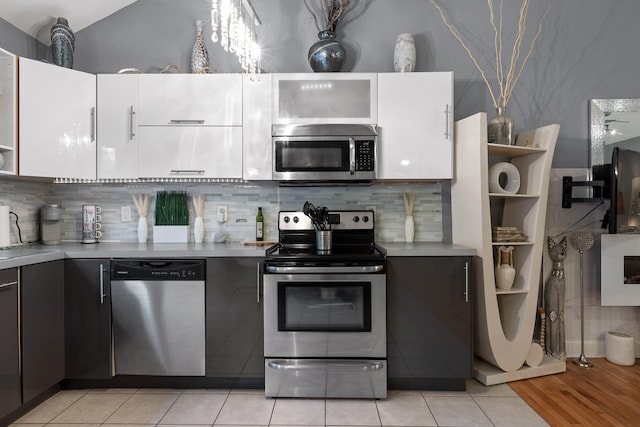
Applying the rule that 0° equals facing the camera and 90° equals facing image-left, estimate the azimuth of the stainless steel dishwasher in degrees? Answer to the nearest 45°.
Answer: approximately 0°

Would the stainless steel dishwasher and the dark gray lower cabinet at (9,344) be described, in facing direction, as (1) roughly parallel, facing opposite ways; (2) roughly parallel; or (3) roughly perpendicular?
roughly perpendicular

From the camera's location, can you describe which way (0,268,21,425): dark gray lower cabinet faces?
facing to the right of the viewer

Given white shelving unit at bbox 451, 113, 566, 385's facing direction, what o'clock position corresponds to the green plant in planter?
The green plant in planter is roughly at 4 o'clock from the white shelving unit.

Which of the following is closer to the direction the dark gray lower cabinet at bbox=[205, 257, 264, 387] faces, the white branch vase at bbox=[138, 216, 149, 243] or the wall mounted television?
the wall mounted television

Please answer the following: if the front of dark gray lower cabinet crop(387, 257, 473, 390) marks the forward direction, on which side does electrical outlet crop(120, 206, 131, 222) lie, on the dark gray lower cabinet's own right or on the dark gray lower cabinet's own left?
on the dark gray lower cabinet's own right

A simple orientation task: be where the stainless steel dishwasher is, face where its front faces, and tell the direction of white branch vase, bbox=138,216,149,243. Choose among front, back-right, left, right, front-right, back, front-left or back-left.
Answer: back

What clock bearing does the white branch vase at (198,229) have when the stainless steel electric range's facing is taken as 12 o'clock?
The white branch vase is roughly at 4 o'clock from the stainless steel electric range.

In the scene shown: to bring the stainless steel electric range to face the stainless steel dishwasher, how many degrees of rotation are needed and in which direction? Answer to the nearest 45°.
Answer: approximately 90° to its right

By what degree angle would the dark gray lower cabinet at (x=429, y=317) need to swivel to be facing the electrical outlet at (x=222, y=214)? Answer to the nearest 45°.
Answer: approximately 90° to its right

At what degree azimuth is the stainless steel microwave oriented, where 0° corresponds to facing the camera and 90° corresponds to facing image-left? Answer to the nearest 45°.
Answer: approximately 0°
